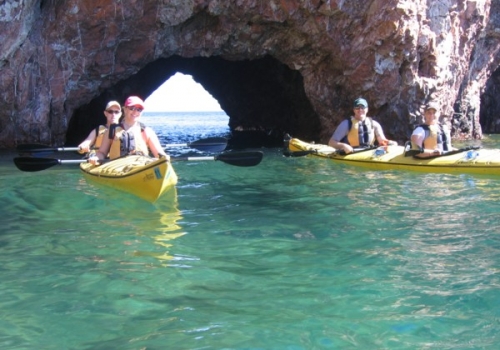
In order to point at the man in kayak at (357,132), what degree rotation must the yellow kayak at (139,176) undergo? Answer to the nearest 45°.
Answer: approximately 90° to its left

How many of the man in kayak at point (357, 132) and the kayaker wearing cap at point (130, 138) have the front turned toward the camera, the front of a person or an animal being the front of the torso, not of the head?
2

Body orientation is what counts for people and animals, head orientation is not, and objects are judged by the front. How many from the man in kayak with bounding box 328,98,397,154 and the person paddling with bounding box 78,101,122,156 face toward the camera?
2

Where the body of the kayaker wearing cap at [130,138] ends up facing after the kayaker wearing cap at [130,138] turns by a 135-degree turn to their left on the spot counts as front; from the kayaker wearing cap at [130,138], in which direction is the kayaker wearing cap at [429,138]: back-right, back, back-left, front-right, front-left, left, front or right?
front-right

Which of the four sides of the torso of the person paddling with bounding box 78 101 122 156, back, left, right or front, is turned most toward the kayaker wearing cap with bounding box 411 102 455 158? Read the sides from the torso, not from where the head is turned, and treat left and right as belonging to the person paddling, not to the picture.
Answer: left

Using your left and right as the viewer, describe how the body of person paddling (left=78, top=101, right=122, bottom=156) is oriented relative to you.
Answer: facing the viewer

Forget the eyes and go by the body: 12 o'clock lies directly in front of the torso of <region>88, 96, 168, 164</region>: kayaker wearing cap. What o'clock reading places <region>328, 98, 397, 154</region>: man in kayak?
The man in kayak is roughly at 8 o'clock from the kayaker wearing cap.

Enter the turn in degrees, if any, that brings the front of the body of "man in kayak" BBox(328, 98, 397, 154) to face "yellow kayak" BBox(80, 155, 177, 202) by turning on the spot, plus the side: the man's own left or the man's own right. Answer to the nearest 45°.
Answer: approximately 45° to the man's own right

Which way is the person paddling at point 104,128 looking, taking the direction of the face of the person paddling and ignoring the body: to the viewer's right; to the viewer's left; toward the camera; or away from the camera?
toward the camera

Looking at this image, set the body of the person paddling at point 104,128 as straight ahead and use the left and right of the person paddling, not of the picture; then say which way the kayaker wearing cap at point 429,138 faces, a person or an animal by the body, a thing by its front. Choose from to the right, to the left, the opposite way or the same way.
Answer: the same way

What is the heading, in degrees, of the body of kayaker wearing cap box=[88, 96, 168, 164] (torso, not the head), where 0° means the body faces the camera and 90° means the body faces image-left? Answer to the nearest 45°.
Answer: approximately 0°

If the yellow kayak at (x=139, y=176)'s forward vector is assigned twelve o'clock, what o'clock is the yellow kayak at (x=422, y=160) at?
the yellow kayak at (x=422, y=160) is roughly at 10 o'clock from the yellow kayak at (x=139, y=176).

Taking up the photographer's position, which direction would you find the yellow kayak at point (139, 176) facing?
facing the viewer and to the right of the viewer

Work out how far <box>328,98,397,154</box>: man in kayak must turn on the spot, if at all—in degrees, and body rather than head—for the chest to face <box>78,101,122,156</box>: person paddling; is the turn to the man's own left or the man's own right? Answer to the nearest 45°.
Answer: approximately 45° to the man's own right

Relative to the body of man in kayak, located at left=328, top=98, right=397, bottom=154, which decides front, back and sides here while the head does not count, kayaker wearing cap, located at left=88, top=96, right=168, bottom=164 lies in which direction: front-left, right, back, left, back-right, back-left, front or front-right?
front-right
